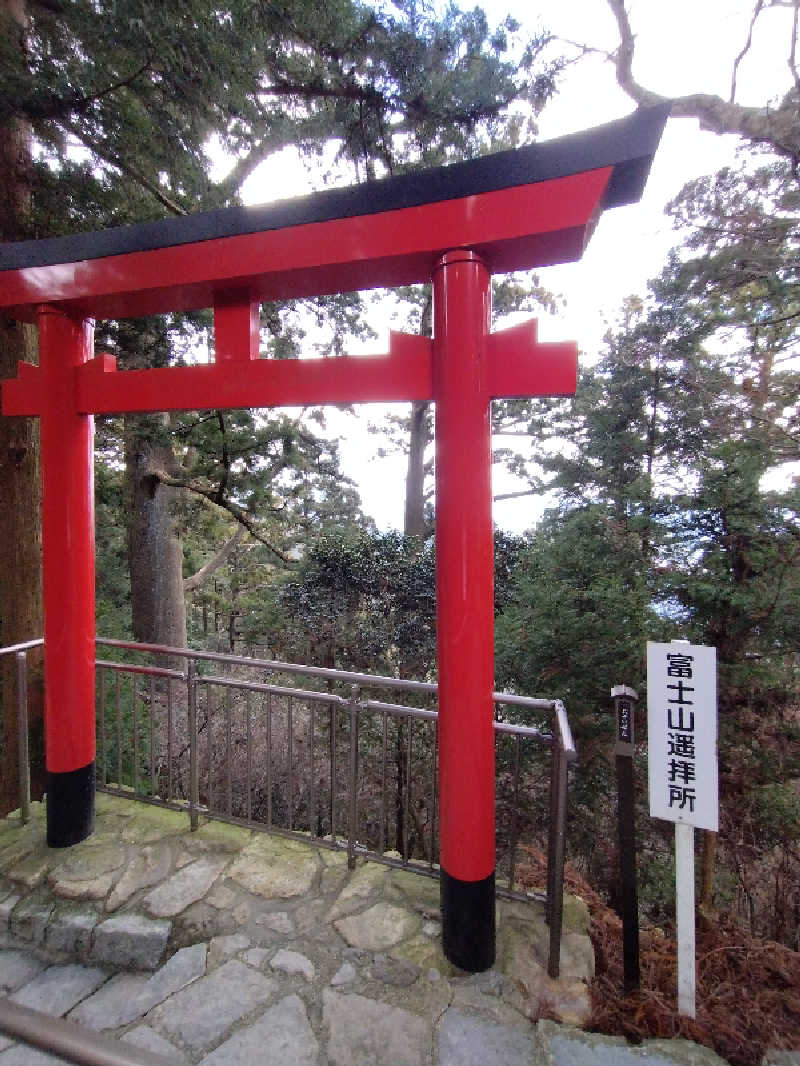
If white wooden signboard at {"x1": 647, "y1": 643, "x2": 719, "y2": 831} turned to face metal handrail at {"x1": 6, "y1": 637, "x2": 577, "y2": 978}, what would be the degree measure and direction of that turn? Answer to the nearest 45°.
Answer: approximately 90° to its right

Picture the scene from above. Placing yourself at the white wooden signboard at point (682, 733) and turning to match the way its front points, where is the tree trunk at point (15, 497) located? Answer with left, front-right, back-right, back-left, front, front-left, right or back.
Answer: right

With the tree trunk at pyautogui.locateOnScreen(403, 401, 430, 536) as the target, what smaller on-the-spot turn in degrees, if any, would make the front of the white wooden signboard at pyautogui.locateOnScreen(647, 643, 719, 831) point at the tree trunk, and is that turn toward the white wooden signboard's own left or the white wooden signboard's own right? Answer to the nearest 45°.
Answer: approximately 135° to the white wooden signboard's own right

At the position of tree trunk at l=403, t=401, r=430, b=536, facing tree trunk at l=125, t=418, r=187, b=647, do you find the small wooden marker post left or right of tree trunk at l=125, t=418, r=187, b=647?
left

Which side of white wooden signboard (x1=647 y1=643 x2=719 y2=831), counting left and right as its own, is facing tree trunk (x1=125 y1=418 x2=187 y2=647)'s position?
right

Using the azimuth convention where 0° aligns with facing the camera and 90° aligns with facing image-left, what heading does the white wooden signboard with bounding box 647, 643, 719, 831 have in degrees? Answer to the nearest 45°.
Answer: approximately 0°
